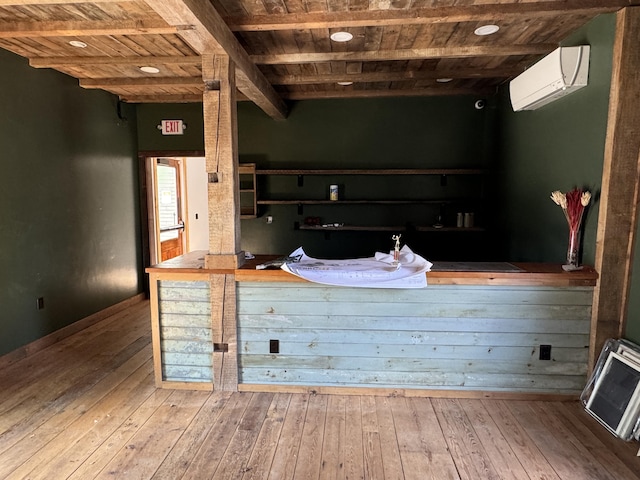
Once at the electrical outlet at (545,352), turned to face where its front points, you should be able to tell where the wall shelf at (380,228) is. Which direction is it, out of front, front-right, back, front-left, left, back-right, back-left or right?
back-right

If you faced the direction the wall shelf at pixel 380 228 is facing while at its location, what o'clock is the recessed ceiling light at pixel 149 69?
The recessed ceiling light is roughly at 2 o'clock from the wall shelf.

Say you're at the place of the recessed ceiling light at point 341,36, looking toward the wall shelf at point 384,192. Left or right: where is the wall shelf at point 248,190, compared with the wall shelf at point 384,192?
left

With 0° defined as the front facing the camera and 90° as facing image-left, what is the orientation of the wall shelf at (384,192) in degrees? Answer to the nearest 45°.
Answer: approximately 0°

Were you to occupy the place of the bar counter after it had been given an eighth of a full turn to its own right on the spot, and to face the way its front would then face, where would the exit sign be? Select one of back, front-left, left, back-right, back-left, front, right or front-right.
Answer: right

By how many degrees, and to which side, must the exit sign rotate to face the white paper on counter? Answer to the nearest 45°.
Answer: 0° — it already faces it

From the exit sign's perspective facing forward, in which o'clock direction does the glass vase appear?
The glass vase is roughly at 11 o'clock from the exit sign.

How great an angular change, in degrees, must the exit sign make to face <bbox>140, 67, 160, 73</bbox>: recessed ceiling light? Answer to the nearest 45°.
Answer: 0° — it already faces it

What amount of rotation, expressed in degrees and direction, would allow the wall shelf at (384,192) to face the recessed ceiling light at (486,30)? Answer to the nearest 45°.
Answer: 0° — it already faces it
